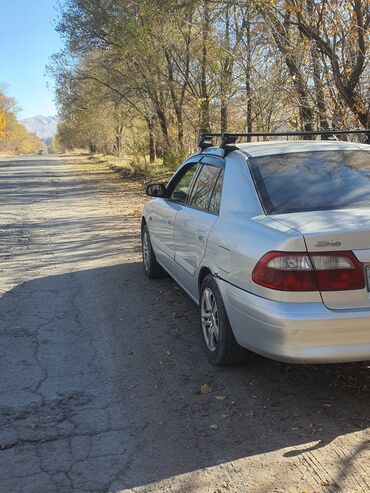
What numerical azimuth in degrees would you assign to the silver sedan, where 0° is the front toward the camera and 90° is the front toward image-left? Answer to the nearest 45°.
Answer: approximately 135°
